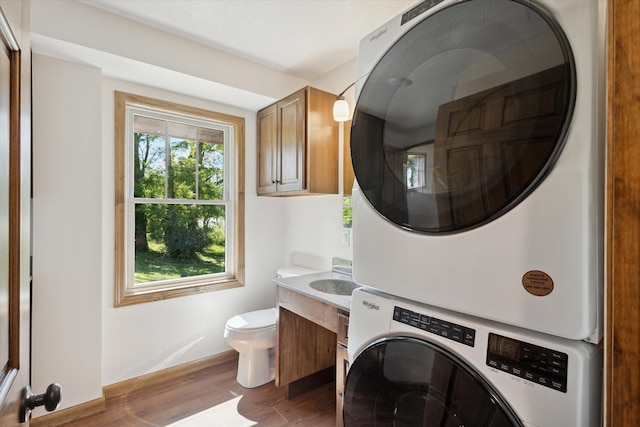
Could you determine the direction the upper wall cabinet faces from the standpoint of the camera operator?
facing the viewer and to the left of the viewer

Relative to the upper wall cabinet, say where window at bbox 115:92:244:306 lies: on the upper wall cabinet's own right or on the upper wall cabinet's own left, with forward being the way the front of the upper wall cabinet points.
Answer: on the upper wall cabinet's own right

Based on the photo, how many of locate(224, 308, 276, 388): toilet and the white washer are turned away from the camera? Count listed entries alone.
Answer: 0

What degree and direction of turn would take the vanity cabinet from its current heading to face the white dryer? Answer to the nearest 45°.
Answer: approximately 45° to its left

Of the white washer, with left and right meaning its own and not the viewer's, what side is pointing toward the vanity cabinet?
right

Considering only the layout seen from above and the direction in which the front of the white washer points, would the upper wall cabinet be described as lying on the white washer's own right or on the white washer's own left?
on the white washer's own right

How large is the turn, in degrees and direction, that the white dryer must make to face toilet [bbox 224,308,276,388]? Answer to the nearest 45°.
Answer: approximately 90° to its right

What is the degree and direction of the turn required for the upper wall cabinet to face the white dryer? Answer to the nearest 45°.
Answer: approximately 45° to its left

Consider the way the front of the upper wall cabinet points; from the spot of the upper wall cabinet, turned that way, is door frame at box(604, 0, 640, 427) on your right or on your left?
on your left
